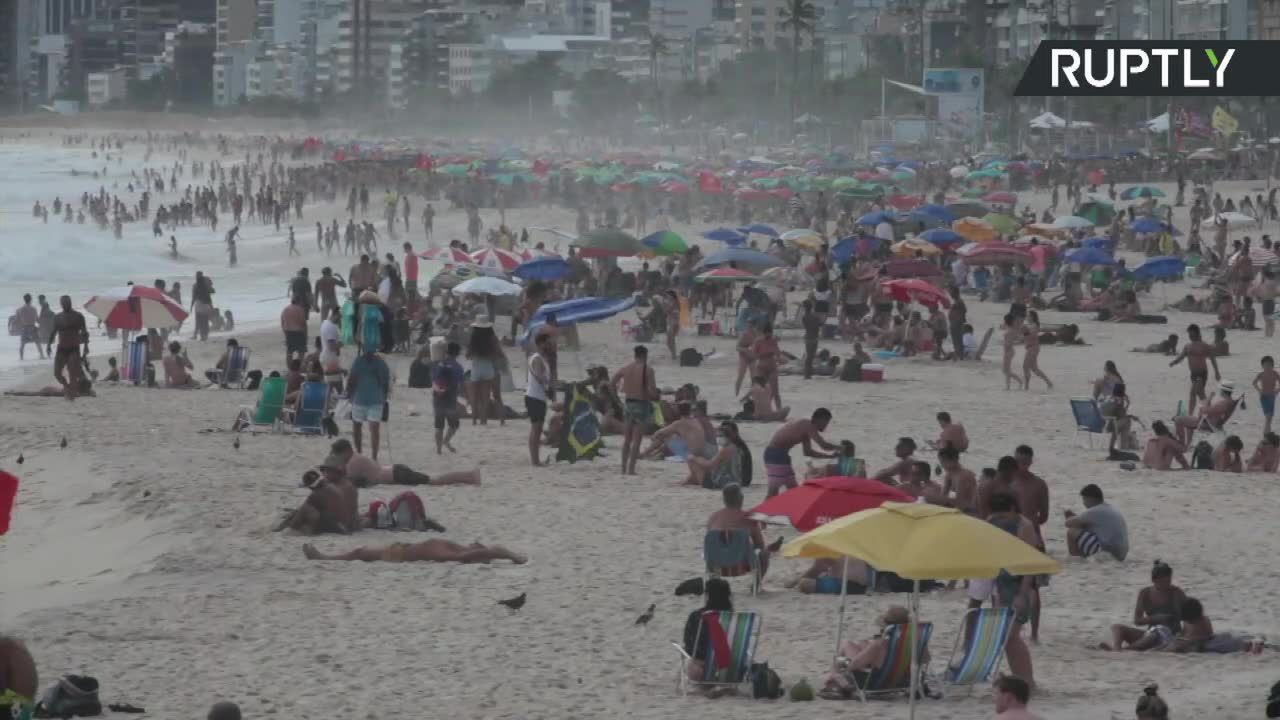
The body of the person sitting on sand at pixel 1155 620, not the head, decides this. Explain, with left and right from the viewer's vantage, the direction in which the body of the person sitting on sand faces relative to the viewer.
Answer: facing the viewer and to the left of the viewer

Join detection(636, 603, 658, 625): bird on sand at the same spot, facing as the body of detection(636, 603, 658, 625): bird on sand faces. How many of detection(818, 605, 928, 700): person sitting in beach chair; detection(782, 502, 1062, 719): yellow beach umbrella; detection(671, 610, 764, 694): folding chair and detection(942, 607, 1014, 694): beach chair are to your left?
0

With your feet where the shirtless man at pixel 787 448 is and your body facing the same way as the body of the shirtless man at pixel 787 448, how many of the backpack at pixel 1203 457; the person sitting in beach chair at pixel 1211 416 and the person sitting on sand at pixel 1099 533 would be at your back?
0

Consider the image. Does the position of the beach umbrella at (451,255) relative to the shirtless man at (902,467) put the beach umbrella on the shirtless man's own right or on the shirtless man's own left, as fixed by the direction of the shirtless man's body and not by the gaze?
on the shirtless man's own right

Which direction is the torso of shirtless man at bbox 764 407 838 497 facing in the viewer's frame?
to the viewer's right

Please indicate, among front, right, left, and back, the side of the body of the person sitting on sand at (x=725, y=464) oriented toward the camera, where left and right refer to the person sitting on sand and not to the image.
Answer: left

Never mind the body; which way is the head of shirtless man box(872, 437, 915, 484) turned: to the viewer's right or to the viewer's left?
to the viewer's left

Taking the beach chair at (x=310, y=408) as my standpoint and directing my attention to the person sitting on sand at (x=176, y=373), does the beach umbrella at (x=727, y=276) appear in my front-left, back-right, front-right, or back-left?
front-right

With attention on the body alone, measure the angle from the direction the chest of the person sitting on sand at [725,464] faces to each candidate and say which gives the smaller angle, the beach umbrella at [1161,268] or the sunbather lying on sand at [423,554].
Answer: the sunbather lying on sand

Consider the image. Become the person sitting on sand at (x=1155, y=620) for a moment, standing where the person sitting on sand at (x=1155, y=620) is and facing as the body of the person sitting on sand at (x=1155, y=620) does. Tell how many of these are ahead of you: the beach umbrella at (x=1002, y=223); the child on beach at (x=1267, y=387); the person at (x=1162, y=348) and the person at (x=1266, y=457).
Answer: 0
